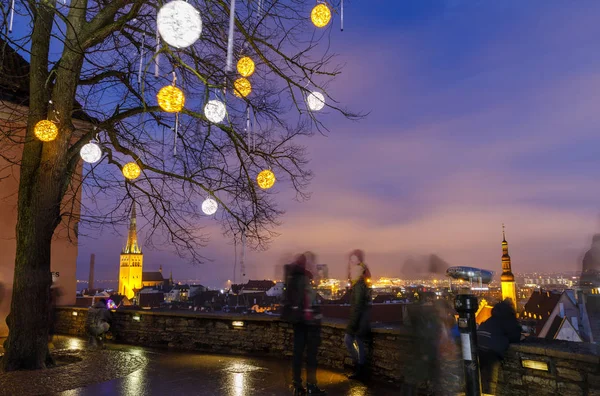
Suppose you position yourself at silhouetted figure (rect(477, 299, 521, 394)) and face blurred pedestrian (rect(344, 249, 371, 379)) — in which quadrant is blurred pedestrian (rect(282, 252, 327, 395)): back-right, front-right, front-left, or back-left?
front-left

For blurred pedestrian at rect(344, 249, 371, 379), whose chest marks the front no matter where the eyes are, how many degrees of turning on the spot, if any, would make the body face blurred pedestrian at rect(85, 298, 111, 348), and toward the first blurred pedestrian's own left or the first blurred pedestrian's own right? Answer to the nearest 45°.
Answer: approximately 45° to the first blurred pedestrian's own right
